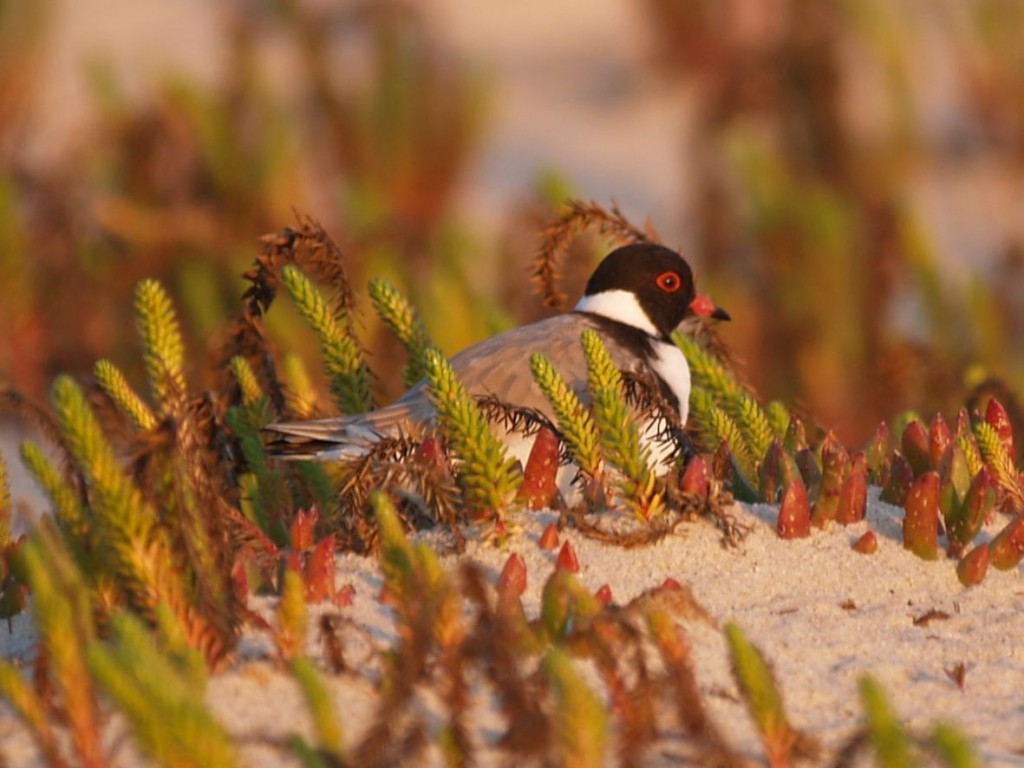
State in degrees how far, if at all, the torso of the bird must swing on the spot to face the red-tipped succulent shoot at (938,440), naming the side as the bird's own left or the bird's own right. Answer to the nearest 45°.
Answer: approximately 45° to the bird's own right

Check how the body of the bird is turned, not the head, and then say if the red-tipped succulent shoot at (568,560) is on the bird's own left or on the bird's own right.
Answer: on the bird's own right

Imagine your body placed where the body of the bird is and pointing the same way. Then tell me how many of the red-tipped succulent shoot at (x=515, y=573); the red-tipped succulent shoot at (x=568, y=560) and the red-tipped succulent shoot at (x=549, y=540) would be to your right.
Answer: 3

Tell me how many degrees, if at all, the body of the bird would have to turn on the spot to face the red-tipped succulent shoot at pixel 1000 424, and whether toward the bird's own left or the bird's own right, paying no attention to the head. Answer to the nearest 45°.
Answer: approximately 45° to the bird's own right

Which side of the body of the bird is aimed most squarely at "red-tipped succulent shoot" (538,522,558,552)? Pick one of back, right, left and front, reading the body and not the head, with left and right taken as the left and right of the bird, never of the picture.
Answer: right

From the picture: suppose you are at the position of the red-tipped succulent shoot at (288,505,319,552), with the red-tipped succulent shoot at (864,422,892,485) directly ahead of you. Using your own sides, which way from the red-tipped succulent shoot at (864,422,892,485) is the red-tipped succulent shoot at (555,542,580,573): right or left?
right

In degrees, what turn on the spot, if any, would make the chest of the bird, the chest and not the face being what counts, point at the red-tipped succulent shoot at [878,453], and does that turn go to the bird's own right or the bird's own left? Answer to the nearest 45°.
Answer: approximately 45° to the bird's own right

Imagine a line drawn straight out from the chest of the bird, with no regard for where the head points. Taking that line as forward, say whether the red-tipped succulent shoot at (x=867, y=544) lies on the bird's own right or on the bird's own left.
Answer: on the bird's own right

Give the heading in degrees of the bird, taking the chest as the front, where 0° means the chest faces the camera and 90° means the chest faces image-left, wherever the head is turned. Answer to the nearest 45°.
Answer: approximately 270°
